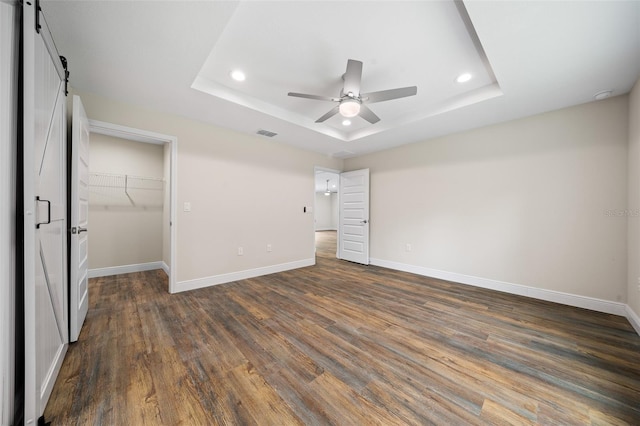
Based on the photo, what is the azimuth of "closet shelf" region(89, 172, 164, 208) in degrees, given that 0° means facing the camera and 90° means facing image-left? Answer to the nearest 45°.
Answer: approximately 0°

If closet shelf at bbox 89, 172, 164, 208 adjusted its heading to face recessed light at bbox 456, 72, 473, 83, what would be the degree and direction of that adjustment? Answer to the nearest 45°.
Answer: approximately 45° to its left

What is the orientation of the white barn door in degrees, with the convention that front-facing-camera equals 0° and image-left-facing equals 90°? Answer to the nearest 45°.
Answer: approximately 270°

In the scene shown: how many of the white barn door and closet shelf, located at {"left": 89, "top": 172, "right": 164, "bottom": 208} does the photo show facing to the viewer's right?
1

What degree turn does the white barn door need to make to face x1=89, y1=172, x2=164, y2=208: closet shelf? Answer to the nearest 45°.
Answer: approximately 90° to its left

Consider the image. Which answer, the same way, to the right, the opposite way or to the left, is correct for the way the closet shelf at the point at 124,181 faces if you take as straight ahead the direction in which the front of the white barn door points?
to the right
